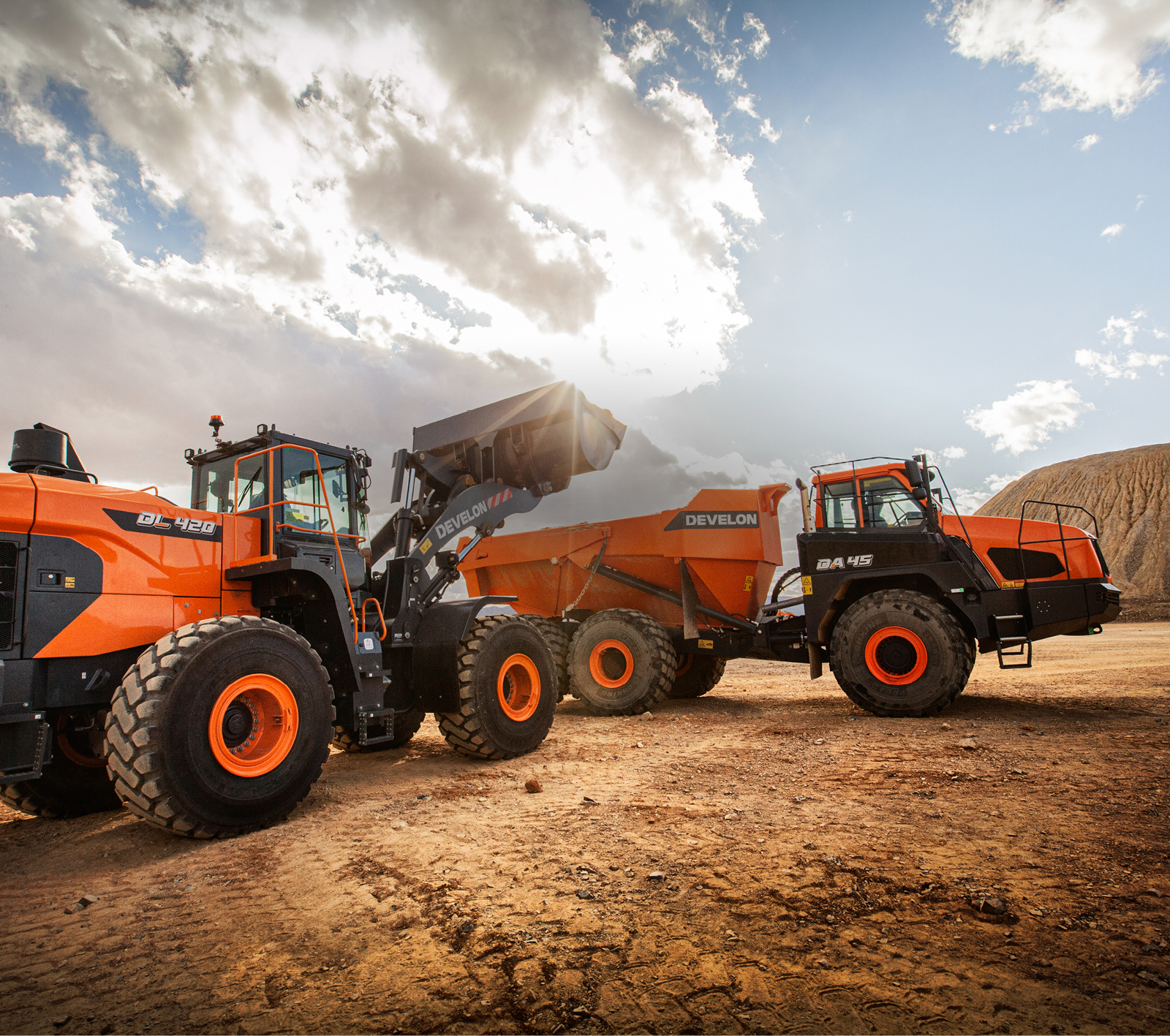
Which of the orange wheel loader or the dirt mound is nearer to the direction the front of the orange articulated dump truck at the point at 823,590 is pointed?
the dirt mound

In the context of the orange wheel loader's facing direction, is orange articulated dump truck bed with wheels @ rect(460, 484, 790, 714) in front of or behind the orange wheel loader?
in front

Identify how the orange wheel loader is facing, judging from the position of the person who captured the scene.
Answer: facing away from the viewer and to the right of the viewer

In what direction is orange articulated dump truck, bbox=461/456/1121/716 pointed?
to the viewer's right

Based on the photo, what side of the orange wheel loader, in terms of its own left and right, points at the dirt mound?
front

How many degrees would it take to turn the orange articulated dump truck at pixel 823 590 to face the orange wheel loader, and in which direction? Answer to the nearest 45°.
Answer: approximately 135° to its right

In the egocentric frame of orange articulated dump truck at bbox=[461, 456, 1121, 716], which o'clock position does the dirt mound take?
The dirt mound is roughly at 10 o'clock from the orange articulated dump truck.

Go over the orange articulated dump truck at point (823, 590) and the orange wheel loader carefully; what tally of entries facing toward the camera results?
0
